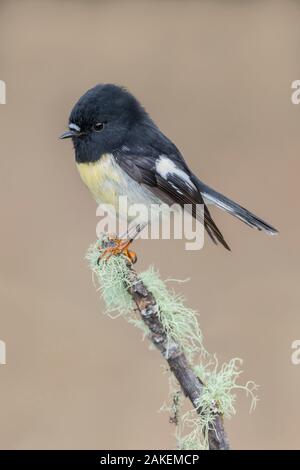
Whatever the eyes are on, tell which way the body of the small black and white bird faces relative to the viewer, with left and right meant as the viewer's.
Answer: facing to the left of the viewer
